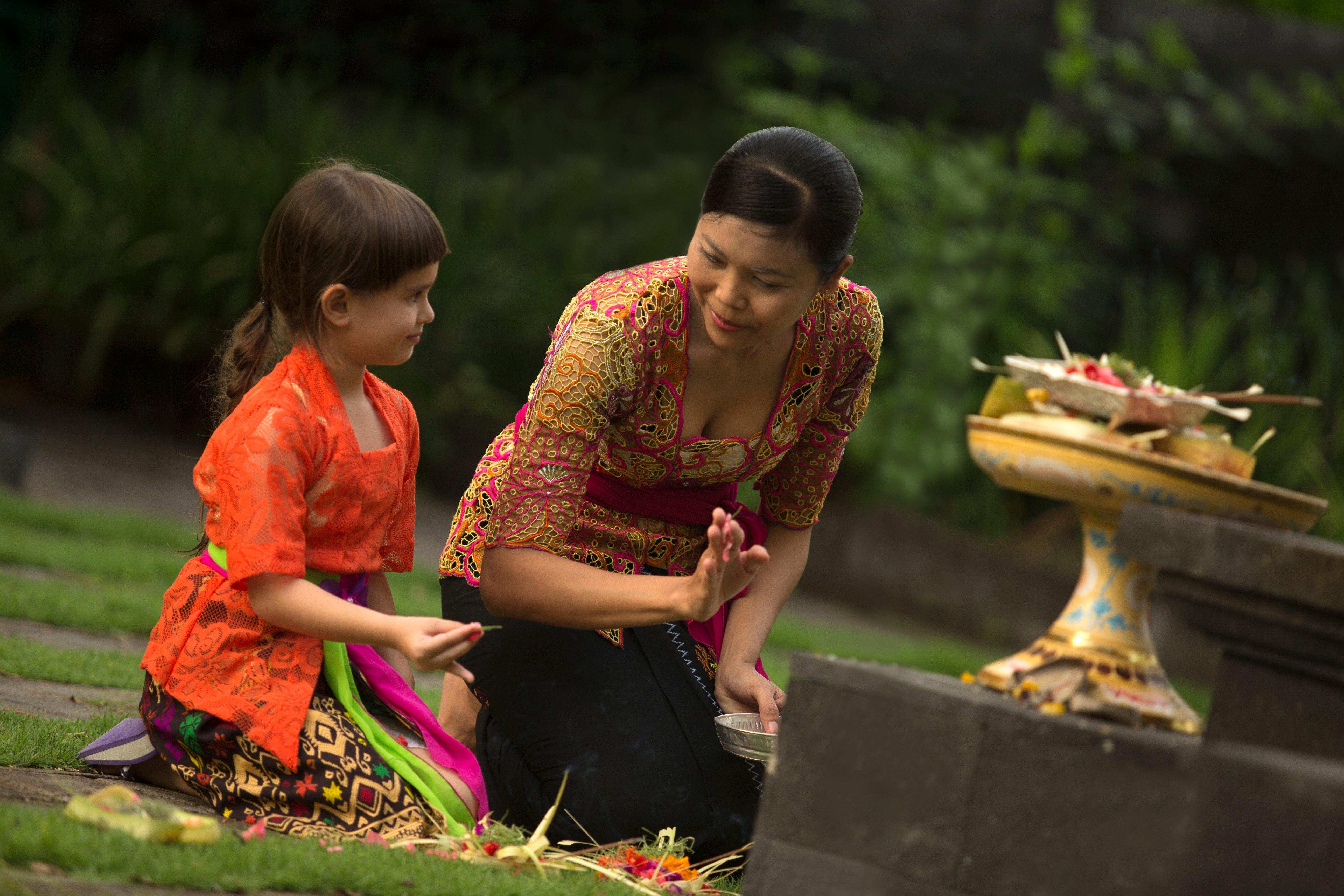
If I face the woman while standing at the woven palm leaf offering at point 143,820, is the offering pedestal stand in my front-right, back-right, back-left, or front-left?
front-right

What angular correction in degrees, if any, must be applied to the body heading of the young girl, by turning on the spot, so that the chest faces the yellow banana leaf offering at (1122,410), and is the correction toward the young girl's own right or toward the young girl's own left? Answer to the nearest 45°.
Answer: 0° — they already face it

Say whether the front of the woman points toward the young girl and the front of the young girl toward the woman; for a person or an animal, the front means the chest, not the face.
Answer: no

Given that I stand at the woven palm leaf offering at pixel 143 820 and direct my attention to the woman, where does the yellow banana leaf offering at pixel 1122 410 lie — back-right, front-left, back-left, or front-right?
front-right

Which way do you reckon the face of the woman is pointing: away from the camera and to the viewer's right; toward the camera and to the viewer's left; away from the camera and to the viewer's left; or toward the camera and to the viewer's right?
toward the camera and to the viewer's left

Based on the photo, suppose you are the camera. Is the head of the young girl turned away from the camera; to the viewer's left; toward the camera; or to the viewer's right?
to the viewer's right

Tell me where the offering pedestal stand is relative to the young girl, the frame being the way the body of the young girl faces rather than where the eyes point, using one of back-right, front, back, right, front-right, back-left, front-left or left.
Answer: front

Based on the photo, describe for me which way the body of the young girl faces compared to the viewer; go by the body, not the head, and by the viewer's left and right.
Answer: facing the viewer and to the right of the viewer

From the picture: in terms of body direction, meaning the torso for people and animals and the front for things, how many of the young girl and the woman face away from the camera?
0
